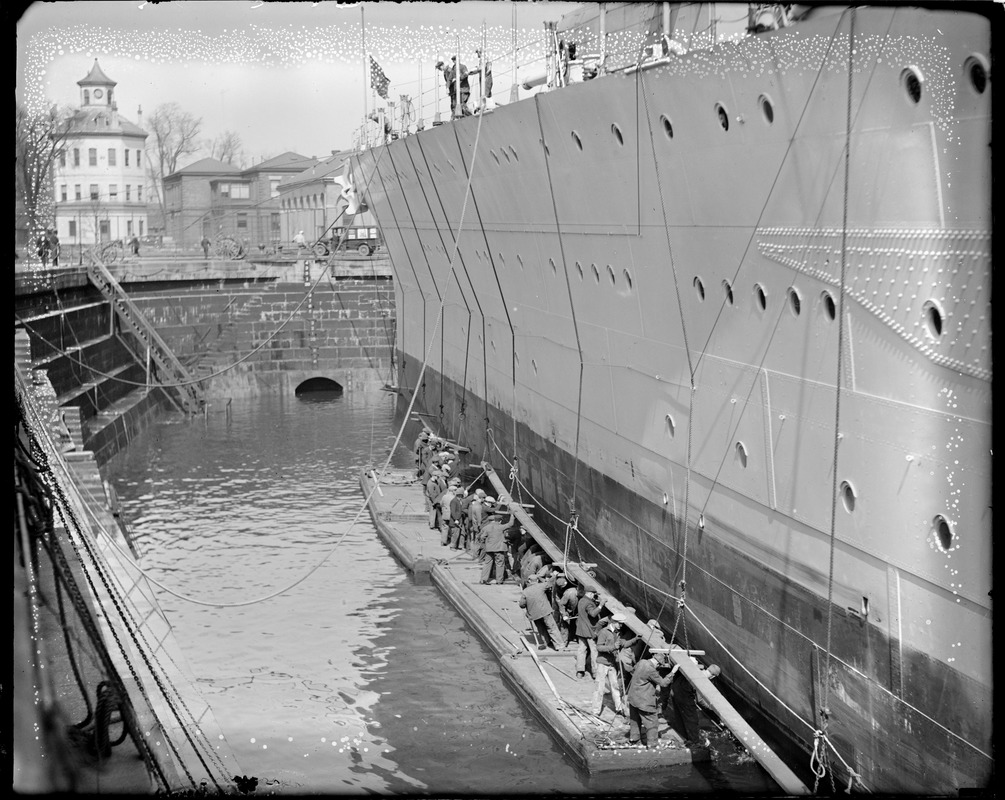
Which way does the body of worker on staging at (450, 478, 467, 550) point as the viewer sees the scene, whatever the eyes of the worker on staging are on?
to the viewer's right

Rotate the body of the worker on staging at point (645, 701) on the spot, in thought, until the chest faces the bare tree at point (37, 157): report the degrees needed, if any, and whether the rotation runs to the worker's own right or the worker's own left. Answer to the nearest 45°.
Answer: approximately 90° to the worker's own left

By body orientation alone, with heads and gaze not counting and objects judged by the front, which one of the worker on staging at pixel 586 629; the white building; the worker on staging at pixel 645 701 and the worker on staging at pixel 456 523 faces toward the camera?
the white building

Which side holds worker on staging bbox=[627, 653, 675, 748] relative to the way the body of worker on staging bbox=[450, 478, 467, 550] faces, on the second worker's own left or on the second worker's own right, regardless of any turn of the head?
on the second worker's own right

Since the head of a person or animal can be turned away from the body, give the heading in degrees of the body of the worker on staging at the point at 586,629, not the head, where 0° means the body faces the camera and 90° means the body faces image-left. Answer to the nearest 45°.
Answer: approximately 225°

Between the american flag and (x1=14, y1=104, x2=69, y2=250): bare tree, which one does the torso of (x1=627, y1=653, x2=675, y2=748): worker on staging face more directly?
the american flag

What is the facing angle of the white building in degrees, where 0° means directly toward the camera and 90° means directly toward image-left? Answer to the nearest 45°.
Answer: approximately 0°

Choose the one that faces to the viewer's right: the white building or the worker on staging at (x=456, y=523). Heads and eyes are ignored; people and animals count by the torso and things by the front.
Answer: the worker on staging
